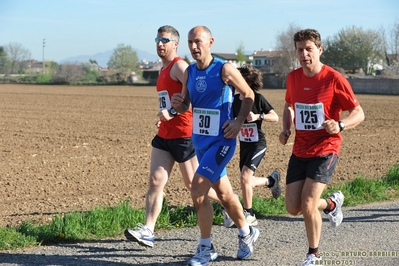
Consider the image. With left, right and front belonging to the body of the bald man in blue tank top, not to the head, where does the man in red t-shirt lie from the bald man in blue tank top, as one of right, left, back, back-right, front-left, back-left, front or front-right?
back-left

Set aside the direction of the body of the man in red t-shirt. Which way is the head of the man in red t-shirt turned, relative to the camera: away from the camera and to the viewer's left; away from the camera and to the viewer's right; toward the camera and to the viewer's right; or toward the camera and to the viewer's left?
toward the camera and to the viewer's left

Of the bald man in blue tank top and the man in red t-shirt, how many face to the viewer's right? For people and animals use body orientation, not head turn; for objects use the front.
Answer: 0

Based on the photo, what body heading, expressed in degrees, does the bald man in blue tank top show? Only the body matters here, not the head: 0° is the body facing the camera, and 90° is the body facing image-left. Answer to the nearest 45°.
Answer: approximately 45°

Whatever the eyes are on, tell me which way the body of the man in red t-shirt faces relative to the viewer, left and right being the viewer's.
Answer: facing the viewer and to the left of the viewer

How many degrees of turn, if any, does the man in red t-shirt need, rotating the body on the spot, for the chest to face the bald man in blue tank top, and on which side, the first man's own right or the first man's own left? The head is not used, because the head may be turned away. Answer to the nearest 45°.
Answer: approximately 45° to the first man's own right
